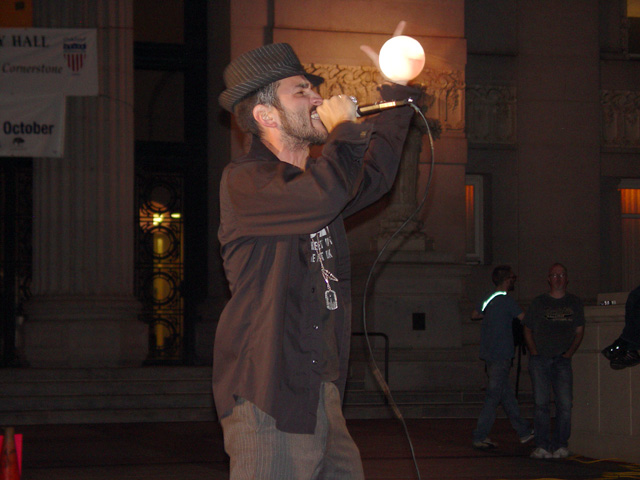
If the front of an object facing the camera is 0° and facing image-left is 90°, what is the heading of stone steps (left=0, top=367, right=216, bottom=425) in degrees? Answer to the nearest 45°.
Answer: approximately 0°

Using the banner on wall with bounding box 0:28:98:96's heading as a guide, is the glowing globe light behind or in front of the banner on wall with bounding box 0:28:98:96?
in front

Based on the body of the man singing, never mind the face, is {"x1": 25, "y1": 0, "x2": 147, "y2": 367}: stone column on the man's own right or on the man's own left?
on the man's own left

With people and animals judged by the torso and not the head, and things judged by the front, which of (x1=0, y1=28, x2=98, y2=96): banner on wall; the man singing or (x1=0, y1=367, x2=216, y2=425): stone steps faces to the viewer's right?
the man singing

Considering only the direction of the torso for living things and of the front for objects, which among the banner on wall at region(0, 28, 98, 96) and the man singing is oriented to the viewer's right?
the man singing

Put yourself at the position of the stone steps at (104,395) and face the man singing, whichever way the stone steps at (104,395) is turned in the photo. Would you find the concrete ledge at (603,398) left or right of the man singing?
left
